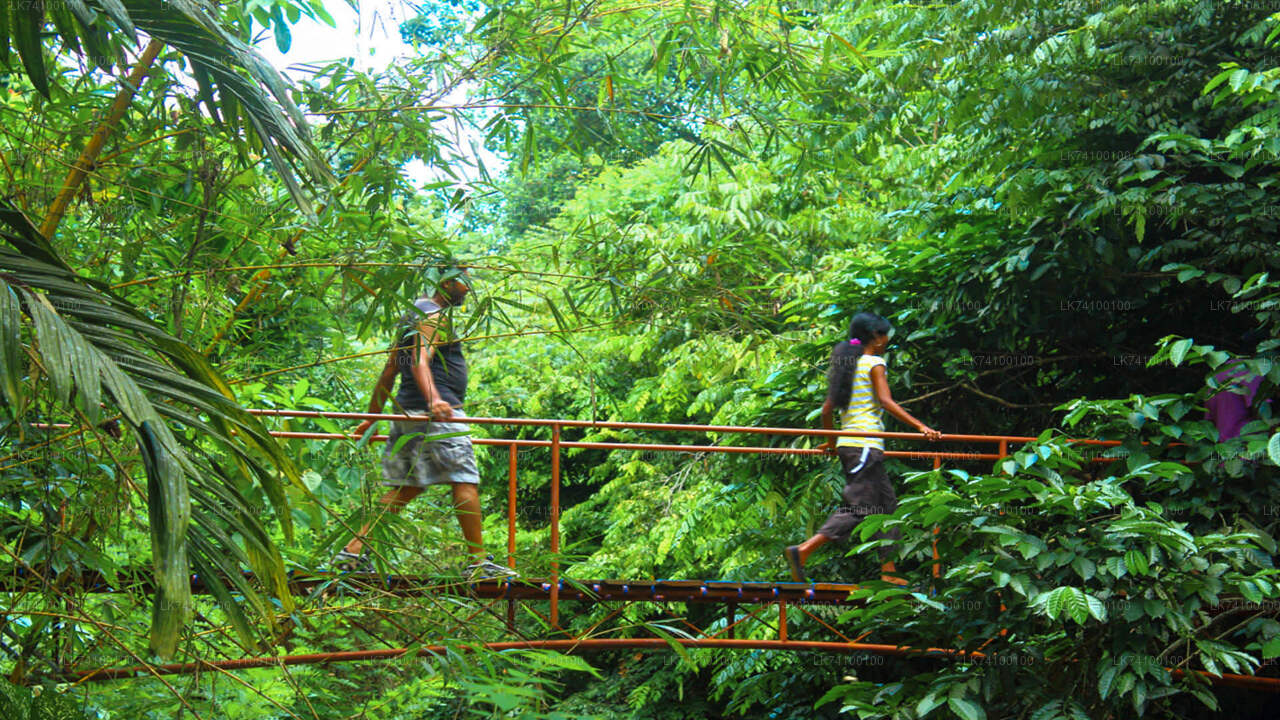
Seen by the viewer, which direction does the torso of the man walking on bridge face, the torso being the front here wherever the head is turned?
to the viewer's right

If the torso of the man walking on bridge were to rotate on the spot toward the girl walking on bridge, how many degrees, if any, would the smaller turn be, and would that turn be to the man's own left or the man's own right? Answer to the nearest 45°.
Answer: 0° — they already face them

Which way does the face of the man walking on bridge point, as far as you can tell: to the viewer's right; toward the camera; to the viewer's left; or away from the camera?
to the viewer's right
